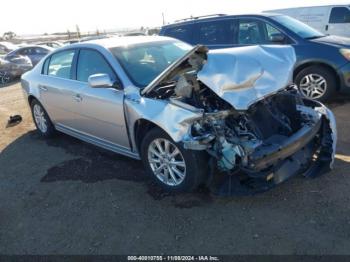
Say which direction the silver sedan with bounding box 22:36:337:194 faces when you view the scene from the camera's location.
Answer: facing the viewer and to the right of the viewer

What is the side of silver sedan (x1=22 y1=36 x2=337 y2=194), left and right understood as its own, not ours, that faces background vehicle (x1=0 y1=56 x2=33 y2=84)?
back

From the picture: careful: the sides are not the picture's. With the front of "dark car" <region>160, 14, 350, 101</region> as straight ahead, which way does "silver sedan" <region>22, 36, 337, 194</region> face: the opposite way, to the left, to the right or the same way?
the same way

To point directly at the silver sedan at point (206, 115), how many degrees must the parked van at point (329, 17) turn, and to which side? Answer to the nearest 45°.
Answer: approximately 90° to its right

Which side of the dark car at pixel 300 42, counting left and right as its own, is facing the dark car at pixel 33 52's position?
back

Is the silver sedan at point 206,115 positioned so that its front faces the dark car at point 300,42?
no

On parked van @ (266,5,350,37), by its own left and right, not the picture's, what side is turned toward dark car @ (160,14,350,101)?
right

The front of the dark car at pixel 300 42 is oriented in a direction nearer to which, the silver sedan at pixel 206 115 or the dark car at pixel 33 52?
the silver sedan

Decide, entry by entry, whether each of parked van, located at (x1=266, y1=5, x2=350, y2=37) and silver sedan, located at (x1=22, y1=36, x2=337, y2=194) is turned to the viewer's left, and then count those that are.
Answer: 0

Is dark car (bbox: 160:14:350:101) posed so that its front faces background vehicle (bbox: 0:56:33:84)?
no

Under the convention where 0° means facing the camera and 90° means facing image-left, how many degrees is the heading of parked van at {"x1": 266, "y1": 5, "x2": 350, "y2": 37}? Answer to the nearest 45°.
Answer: approximately 270°

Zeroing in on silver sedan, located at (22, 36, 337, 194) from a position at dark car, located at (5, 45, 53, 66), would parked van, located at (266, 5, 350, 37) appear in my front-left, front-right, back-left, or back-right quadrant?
front-left
